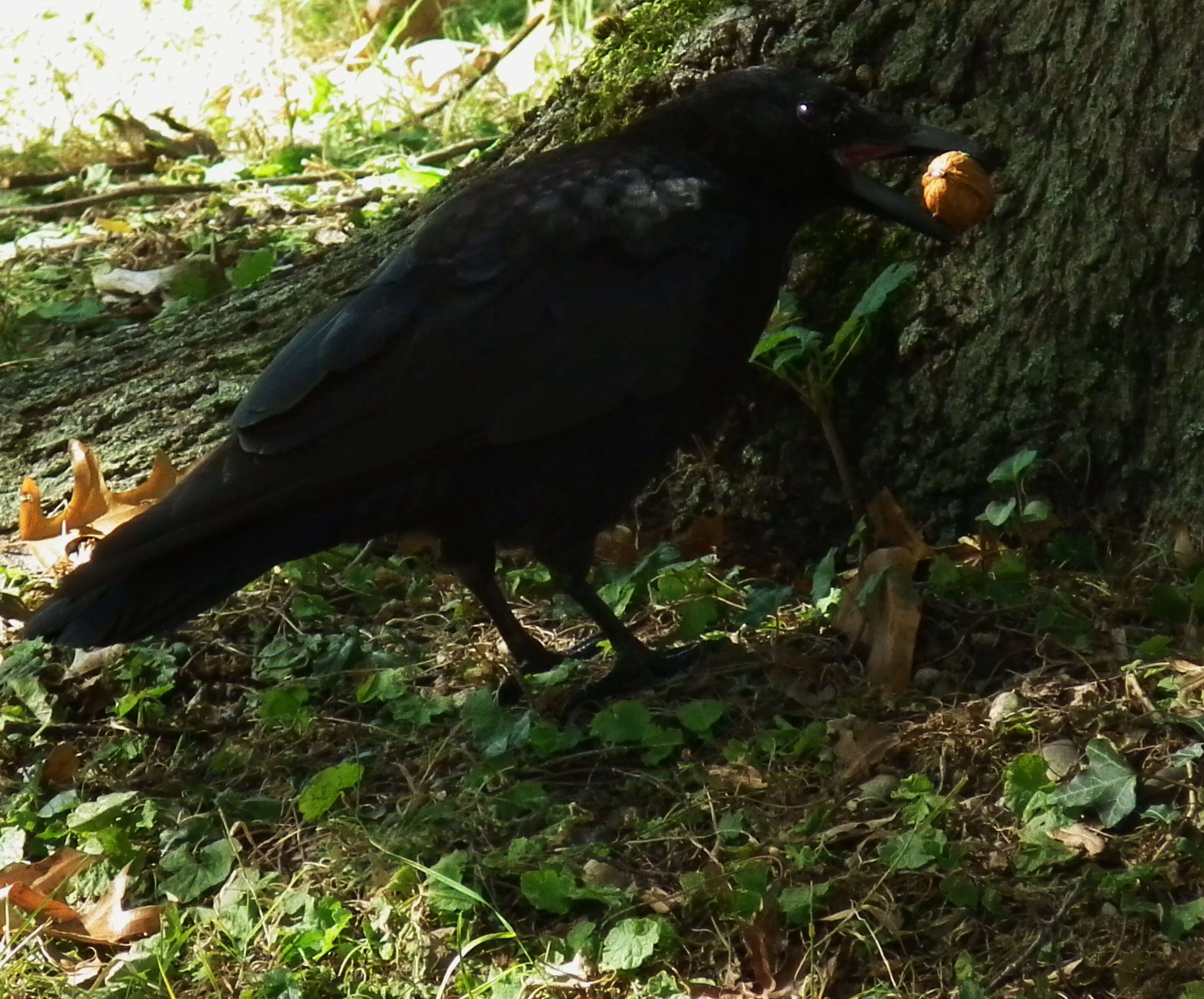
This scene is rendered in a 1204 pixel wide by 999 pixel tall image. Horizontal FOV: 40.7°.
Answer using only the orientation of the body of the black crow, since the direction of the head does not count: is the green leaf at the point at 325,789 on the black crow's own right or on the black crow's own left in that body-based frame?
on the black crow's own right

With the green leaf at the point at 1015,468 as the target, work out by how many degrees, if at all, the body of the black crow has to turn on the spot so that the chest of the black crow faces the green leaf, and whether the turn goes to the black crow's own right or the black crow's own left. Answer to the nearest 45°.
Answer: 0° — it already faces it

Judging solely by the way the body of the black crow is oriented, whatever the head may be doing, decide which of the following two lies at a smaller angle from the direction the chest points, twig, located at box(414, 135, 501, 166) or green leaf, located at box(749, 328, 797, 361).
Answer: the green leaf

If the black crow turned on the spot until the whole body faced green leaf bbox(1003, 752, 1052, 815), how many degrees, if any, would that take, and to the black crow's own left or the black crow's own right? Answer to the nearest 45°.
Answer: approximately 45° to the black crow's own right

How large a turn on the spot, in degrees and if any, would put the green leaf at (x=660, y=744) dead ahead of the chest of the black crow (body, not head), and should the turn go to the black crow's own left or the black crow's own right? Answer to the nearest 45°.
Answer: approximately 90° to the black crow's own right

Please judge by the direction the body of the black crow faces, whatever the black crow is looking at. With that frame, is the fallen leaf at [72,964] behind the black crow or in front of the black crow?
behind

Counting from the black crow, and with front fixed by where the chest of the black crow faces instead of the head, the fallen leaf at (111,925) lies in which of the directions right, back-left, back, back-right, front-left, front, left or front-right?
back-right

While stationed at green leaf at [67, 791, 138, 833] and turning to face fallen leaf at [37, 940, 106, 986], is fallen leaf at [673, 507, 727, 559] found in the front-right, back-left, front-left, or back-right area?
back-left

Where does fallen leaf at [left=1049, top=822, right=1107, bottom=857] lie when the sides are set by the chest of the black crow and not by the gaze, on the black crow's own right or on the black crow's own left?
on the black crow's own right

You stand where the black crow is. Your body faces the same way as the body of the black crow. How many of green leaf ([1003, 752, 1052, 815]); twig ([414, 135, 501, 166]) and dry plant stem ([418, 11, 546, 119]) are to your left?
2

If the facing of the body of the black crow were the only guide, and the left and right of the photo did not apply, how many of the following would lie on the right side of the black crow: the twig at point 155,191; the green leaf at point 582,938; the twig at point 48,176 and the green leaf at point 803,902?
2

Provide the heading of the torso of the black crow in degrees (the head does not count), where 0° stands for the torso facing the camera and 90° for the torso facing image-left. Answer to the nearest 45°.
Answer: approximately 270°

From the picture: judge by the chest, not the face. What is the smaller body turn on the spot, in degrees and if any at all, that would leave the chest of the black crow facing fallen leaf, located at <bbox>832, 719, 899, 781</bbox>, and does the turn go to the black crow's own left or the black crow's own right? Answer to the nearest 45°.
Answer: approximately 45° to the black crow's own right

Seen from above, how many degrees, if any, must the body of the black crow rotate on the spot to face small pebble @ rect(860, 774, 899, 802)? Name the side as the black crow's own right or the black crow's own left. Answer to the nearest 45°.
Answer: approximately 45° to the black crow's own right
